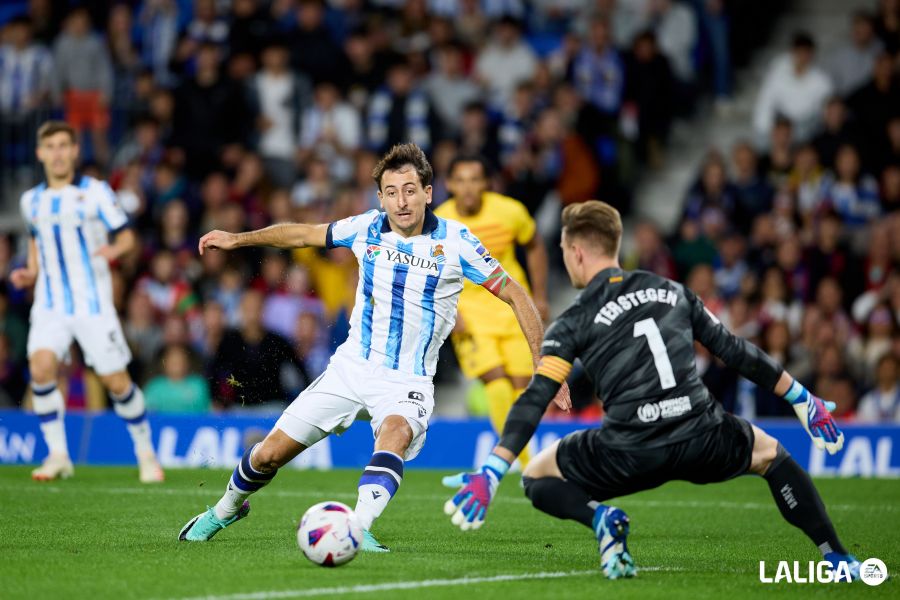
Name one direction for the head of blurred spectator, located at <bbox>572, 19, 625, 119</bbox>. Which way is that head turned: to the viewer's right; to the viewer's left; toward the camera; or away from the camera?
toward the camera

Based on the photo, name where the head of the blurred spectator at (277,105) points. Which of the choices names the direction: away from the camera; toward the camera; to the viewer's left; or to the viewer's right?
toward the camera

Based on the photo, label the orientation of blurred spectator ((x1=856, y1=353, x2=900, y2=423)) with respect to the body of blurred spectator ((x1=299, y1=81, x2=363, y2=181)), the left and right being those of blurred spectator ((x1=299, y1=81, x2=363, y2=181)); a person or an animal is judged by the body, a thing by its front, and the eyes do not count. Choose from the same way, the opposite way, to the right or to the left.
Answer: the same way

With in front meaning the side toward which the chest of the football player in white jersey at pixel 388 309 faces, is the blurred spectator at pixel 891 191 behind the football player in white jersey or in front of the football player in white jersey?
behind

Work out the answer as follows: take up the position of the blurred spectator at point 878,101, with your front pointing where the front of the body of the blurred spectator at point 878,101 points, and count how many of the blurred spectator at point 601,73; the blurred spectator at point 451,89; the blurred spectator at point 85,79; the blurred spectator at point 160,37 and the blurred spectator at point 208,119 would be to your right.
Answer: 5

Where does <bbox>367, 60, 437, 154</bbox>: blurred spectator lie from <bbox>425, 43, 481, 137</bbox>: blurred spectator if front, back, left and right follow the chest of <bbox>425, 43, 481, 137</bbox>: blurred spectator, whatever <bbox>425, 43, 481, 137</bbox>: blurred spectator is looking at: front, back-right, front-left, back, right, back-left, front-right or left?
front-right

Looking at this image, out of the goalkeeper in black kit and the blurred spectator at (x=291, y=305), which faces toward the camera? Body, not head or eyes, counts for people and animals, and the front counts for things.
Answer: the blurred spectator

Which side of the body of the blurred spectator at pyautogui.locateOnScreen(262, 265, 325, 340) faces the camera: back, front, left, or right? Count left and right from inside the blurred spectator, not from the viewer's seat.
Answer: front

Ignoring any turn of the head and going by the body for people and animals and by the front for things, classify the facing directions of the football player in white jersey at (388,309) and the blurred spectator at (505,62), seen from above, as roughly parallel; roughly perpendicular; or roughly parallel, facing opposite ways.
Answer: roughly parallel

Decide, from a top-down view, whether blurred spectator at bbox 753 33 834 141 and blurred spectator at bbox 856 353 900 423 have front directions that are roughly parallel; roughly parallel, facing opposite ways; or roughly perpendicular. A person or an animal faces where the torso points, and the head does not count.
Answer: roughly parallel

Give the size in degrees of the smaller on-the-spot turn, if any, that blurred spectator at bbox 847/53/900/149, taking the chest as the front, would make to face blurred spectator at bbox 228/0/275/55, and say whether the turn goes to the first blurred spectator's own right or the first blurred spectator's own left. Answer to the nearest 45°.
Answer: approximately 90° to the first blurred spectator's own right

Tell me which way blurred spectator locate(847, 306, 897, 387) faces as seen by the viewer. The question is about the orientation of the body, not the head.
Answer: toward the camera

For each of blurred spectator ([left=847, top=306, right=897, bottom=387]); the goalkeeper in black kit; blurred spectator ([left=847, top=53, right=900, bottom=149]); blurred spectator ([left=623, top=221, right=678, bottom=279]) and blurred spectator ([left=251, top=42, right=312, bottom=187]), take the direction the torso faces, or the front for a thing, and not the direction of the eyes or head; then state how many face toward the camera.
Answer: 4

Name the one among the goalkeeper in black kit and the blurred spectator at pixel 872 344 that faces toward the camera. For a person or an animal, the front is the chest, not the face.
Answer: the blurred spectator

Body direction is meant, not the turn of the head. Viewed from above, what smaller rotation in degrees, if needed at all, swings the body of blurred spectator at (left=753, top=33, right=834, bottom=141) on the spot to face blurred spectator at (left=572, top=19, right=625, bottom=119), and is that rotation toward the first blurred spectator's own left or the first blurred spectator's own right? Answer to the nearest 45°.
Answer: approximately 90° to the first blurred spectator's own right

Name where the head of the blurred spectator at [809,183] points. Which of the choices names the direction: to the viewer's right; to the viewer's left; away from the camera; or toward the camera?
toward the camera

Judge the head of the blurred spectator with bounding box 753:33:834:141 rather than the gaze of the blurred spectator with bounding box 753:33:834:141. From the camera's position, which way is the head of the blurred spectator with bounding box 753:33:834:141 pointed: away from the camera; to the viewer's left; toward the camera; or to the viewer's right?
toward the camera

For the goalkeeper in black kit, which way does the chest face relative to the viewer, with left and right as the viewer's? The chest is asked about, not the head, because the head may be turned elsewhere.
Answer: facing away from the viewer and to the left of the viewer

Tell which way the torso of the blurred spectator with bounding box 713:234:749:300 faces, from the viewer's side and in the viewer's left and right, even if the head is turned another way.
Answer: facing the viewer

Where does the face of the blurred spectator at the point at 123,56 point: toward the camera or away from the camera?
toward the camera

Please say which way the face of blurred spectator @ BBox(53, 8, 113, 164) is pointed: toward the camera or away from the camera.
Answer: toward the camera

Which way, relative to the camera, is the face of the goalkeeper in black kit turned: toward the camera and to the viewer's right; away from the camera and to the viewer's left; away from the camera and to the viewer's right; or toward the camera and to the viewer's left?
away from the camera and to the viewer's left

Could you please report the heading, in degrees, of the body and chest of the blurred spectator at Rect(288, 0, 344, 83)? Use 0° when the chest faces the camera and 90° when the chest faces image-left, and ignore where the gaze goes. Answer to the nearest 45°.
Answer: approximately 0°
